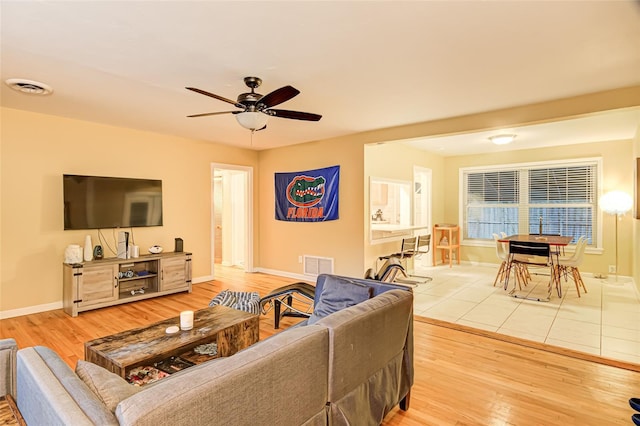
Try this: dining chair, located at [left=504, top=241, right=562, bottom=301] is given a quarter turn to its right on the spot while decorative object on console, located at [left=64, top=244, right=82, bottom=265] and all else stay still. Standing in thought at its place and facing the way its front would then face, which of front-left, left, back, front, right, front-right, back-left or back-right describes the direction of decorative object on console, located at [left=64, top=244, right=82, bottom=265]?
back-right

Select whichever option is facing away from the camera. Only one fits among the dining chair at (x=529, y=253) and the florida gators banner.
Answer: the dining chair

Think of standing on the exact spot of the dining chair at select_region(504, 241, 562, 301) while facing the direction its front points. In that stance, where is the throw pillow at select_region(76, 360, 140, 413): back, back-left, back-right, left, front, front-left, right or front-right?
back

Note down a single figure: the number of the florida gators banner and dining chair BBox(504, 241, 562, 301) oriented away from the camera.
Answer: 1

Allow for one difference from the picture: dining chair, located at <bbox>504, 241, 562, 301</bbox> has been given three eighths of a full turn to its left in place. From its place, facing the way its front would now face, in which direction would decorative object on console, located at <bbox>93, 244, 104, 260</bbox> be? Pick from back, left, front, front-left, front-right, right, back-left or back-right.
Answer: front

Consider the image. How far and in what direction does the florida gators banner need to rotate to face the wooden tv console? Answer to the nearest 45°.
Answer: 0° — it already faces it

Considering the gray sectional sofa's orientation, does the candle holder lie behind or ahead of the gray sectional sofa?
ahead

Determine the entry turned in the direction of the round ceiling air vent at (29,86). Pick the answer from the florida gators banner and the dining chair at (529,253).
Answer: the florida gators banner

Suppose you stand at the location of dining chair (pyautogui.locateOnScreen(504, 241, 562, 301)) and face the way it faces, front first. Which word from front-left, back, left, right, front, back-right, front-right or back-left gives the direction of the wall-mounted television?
back-left

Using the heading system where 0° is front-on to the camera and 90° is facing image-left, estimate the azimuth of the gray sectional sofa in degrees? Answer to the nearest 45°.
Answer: approximately 135°

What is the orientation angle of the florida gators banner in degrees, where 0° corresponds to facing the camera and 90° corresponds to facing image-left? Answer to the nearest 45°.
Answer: approximately 45°

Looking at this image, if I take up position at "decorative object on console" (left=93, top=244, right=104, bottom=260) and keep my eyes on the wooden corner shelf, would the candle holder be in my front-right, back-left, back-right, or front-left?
front-right

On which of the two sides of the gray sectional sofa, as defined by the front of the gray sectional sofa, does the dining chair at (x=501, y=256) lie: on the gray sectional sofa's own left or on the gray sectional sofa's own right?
on the gray sectional sofa's own right

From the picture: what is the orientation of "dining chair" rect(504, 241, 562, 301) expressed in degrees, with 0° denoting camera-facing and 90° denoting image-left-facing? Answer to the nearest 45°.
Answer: approximately 180°
